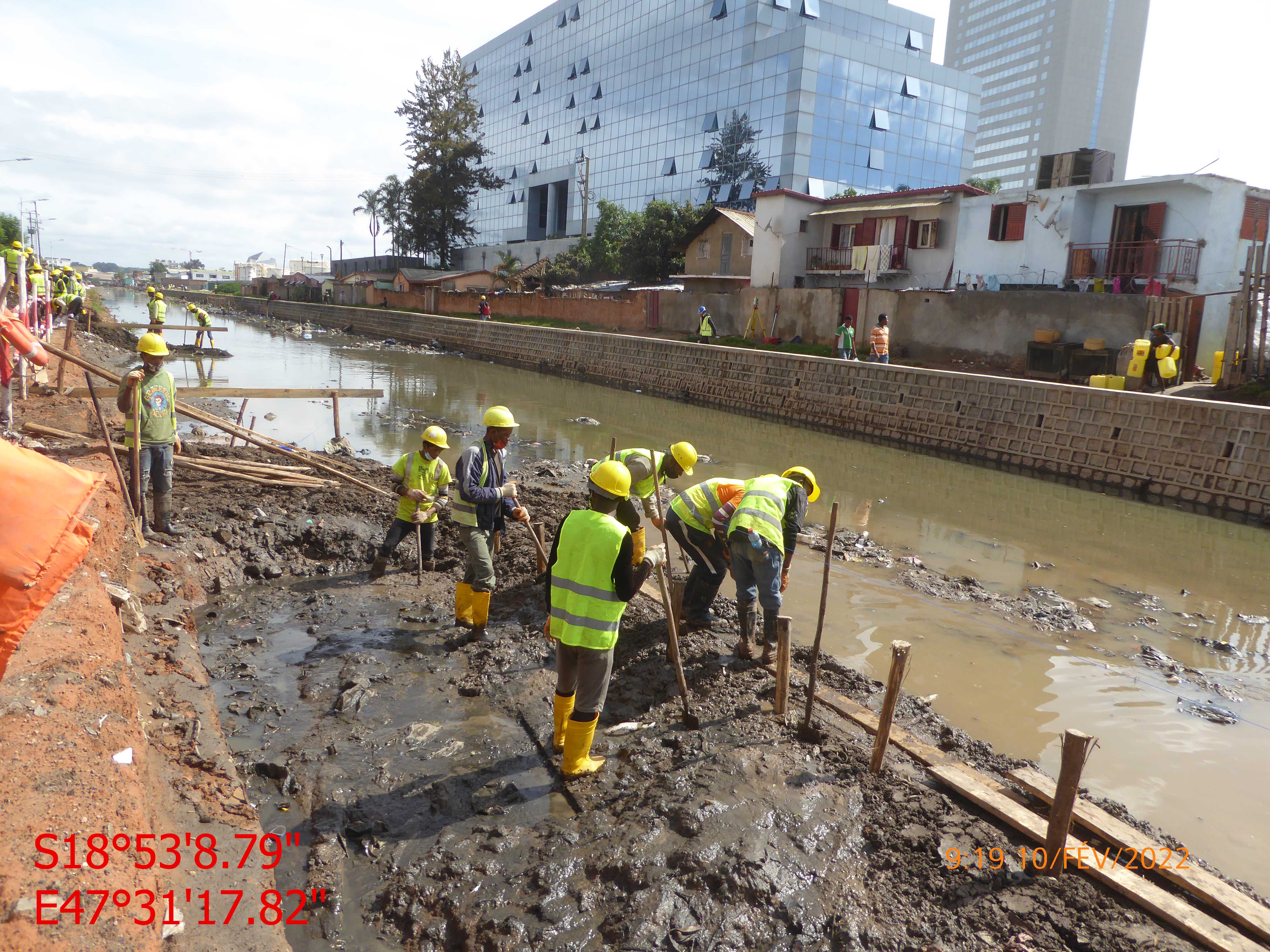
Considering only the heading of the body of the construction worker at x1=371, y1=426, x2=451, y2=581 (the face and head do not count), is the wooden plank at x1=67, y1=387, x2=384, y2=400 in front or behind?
behind

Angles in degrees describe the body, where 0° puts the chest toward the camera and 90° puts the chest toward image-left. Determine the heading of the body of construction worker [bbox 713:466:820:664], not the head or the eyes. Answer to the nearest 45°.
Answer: approximately 225°

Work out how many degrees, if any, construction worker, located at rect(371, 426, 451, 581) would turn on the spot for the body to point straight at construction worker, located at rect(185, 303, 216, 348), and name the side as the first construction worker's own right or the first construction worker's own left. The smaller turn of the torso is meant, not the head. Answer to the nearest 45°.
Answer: approximately 180°

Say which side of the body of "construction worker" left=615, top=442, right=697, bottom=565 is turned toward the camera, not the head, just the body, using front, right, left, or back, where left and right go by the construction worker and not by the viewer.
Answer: right

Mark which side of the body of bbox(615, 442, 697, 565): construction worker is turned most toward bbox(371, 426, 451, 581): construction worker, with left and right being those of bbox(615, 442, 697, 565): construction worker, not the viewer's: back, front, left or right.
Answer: back
